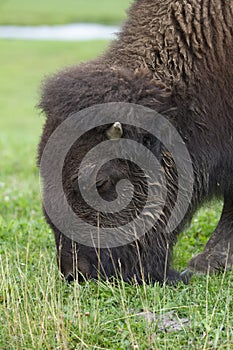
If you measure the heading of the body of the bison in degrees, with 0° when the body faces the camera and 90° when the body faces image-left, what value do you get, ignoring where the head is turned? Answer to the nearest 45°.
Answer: approximately 90°
